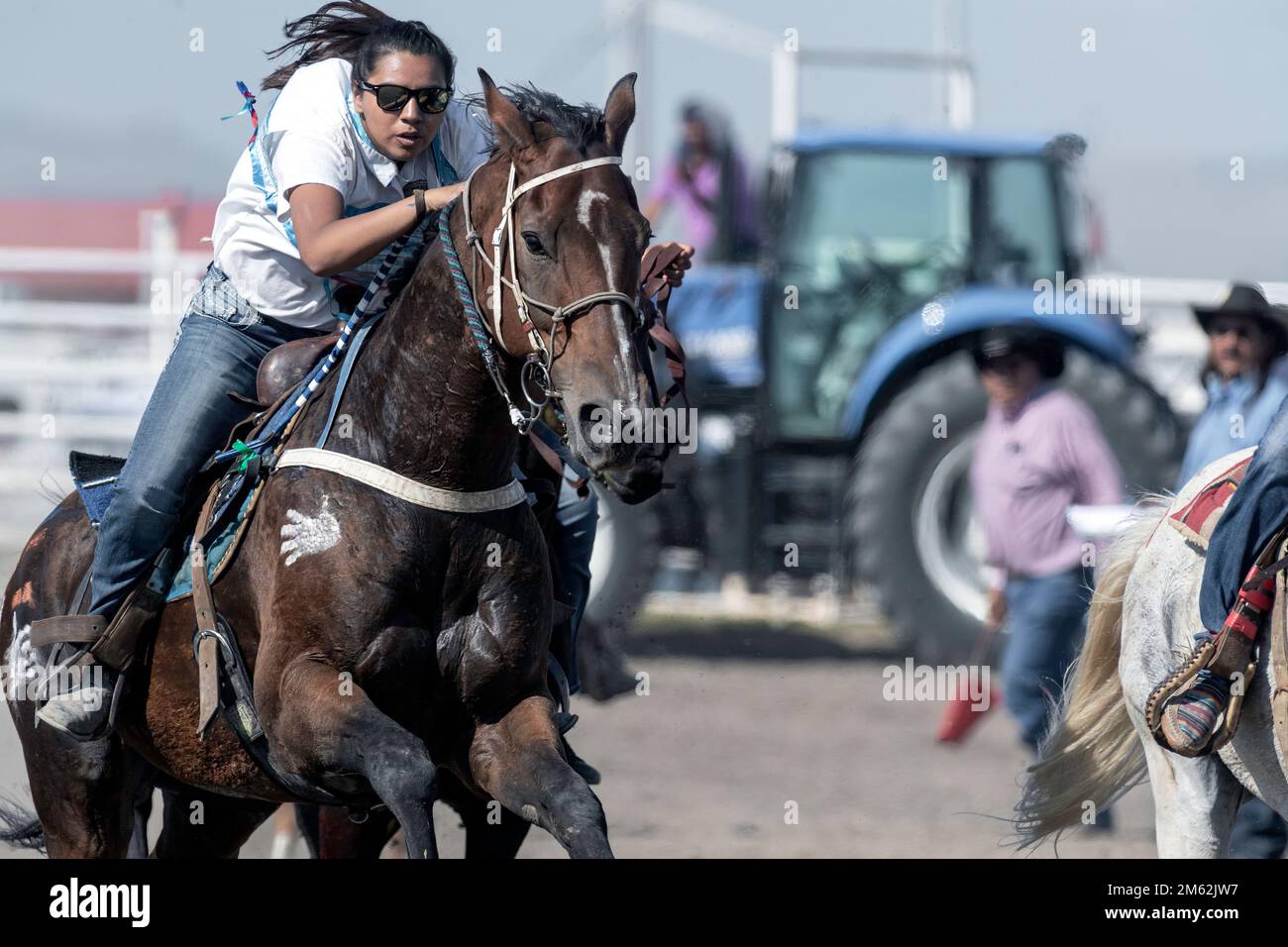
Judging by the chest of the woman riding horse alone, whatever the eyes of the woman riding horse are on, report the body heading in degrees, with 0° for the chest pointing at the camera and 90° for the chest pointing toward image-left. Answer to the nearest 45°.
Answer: approximately 315°

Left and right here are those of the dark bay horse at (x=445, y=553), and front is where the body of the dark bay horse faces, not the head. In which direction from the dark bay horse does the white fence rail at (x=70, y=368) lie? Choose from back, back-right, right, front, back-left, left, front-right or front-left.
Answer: back-left

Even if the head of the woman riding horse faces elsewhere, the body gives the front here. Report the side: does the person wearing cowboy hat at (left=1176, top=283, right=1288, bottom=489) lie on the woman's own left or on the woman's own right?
on the woman's own left

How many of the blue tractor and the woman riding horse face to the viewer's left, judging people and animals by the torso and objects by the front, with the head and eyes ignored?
1

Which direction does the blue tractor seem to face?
to the viewer's left

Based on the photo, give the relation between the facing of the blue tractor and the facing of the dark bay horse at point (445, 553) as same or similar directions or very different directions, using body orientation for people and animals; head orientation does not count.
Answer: very different directions

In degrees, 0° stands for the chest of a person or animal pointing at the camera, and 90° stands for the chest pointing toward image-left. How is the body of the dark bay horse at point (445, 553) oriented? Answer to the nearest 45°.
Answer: approximately 315°

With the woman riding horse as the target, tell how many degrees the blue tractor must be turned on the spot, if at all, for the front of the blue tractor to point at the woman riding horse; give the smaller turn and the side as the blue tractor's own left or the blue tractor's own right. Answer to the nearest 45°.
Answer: approximately 90° to the blue tractor's own left
